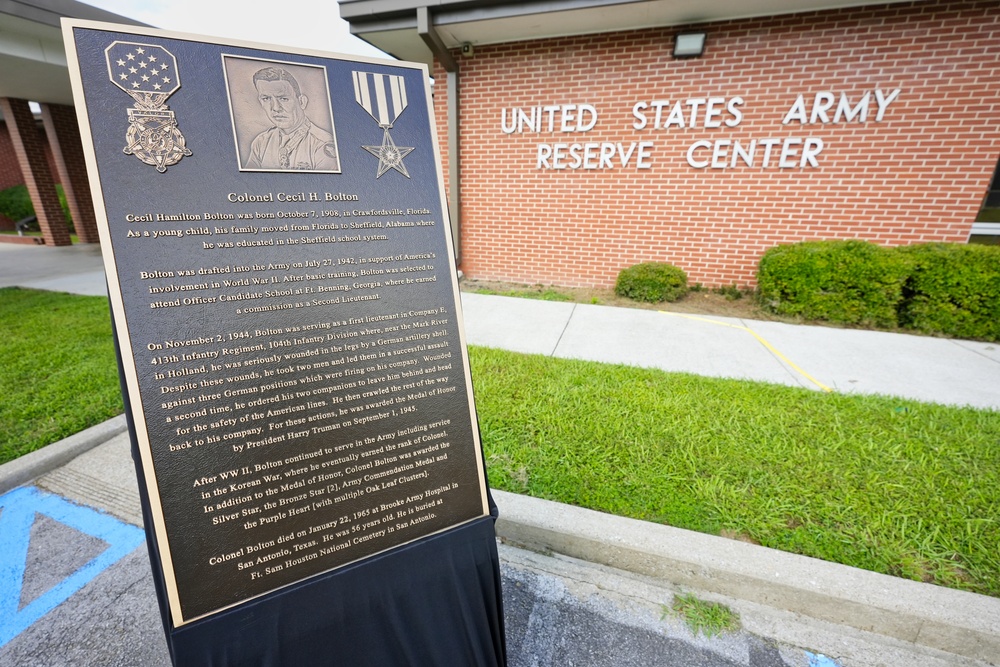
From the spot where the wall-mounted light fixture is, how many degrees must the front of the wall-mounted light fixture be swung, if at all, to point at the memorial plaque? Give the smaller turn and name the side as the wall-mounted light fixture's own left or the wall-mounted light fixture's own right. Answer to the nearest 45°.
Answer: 0° — it already faces it

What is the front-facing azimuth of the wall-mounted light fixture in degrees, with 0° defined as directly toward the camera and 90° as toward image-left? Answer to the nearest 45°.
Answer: approximately 0°
